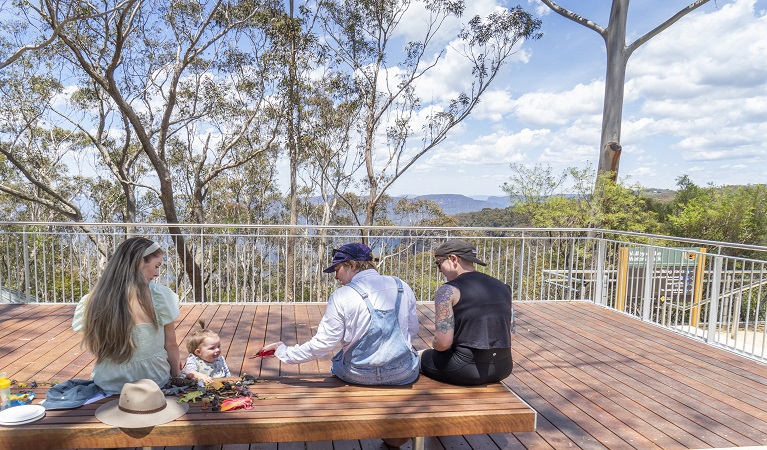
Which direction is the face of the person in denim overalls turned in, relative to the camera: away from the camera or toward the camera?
away from the camera

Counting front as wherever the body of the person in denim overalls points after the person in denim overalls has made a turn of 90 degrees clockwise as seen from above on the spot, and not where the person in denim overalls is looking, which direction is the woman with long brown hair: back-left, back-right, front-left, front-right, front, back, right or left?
back-left

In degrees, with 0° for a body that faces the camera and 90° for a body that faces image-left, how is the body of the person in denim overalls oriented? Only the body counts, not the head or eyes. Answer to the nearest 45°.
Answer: approximately 135°

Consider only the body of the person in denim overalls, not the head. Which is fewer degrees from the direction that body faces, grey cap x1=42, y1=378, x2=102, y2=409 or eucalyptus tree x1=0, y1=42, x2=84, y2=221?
the eucalyptus tree

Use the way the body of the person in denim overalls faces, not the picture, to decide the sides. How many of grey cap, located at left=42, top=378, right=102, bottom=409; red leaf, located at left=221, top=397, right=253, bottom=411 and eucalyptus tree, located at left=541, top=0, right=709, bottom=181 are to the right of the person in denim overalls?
1

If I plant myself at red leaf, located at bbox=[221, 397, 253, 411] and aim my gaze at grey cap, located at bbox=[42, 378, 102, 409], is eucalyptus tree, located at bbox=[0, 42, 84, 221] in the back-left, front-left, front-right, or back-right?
front-right

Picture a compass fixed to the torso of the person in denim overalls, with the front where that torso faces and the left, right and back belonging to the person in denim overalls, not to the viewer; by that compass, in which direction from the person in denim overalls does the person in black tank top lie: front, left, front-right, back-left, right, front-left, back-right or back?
back-right

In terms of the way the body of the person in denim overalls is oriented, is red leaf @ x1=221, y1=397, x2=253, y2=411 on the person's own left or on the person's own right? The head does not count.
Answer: on the person's own left

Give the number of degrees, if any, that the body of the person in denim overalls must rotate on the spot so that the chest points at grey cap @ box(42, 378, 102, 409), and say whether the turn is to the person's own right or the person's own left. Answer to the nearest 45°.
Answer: approximately 45° to the person's own left

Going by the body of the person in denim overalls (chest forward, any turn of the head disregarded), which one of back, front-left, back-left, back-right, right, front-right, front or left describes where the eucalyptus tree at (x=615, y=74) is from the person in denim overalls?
right
